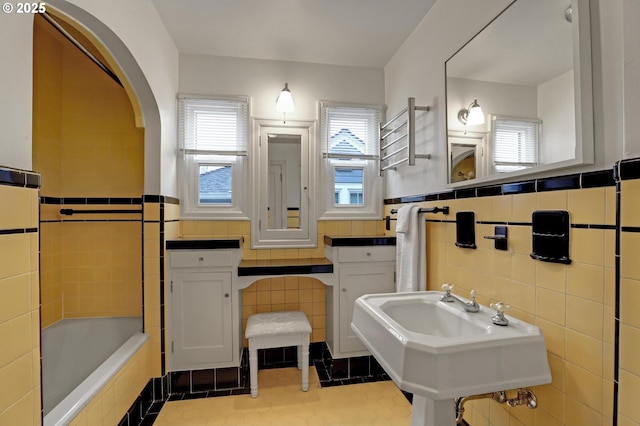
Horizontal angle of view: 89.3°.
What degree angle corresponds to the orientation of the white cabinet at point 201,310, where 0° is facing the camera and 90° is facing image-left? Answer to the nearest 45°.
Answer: approximately 0°

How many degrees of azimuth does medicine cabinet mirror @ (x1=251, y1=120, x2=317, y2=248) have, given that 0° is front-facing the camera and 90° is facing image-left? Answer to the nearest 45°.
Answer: approximately 0°

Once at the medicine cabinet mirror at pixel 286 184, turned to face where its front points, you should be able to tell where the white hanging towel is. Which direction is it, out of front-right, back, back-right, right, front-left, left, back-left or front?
front-left

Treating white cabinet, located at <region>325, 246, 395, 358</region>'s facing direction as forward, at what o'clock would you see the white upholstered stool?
The white upholstered stool is roughly at 2 o'clock from the white cabinet.

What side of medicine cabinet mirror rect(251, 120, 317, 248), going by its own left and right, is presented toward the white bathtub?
right
